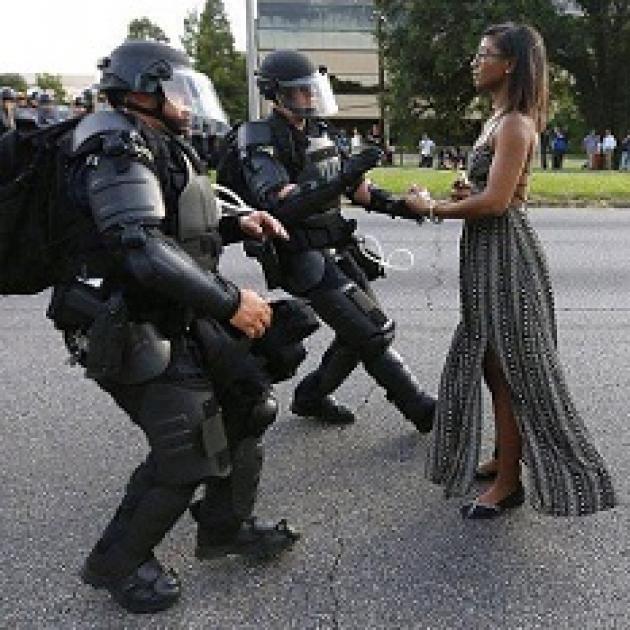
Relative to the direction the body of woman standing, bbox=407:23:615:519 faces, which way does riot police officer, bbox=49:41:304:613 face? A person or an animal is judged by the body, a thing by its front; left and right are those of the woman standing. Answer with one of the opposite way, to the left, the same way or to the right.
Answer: the opposite way

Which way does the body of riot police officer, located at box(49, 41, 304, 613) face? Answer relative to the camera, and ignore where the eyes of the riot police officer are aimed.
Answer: to the viewer's right

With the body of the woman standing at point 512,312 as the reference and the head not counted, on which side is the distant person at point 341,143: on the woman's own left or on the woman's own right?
on the woman's own right

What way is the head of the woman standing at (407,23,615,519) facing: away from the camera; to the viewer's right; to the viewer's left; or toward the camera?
to the viewer's left

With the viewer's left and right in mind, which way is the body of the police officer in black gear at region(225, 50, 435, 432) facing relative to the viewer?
facing the viewer and to the right of the viewer

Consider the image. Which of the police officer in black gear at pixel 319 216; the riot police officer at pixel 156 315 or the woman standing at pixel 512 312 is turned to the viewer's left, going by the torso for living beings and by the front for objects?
the woman standing

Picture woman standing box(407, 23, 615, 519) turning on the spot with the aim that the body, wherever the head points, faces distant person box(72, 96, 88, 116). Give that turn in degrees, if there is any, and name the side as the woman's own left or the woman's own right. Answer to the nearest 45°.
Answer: approximately 45° to the woman's own right

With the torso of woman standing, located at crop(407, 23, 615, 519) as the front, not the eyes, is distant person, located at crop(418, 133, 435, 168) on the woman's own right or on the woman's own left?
on the woman's own right

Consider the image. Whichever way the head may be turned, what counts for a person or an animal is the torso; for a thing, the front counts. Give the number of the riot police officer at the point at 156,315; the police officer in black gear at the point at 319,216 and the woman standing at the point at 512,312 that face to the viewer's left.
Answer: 1

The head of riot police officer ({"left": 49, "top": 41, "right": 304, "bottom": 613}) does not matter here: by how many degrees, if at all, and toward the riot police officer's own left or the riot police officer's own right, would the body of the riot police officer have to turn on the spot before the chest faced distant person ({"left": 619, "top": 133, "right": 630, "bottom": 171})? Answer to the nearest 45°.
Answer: approximately 45° to the riot police officer's own left

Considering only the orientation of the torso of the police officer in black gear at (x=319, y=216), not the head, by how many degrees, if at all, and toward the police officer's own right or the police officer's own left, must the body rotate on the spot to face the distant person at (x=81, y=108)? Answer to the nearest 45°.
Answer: approximately 180°

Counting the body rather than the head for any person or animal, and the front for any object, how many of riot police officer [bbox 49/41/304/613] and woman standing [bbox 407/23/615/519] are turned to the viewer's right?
1

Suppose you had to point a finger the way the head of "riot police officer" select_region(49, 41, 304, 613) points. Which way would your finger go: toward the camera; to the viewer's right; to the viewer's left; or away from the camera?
to the viewer's right

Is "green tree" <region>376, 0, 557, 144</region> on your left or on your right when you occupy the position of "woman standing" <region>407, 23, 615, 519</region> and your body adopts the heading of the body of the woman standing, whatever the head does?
on your right

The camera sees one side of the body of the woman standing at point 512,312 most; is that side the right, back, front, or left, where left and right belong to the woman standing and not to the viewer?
left

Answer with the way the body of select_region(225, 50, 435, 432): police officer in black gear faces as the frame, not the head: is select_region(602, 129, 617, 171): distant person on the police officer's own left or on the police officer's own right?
on the police officer's own left
